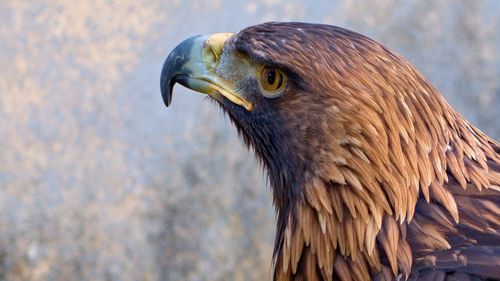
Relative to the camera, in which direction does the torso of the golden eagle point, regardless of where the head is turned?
to the viewer's left
